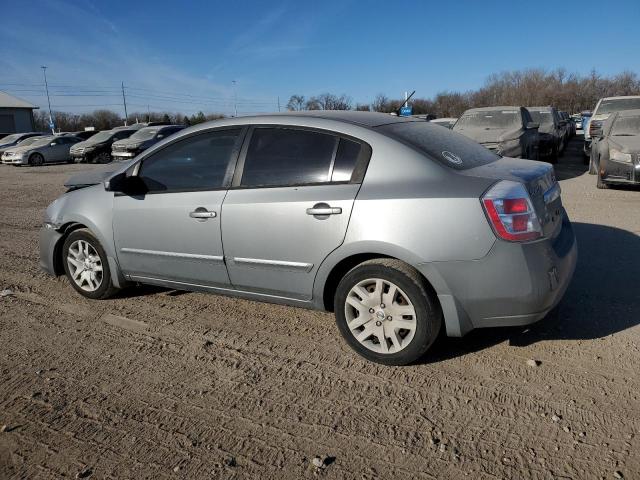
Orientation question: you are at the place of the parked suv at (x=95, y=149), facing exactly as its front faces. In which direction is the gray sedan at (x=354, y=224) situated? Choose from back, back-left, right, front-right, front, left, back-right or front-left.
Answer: front-left

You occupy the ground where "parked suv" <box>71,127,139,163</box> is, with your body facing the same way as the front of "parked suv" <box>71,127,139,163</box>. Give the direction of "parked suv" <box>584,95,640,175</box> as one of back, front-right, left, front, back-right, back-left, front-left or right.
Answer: left

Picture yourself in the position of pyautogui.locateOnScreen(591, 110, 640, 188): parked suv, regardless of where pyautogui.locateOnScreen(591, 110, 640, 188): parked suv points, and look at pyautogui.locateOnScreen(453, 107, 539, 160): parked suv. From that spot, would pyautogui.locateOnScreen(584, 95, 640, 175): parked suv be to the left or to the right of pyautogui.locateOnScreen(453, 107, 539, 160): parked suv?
right

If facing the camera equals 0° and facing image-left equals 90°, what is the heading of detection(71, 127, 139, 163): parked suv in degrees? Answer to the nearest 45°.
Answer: approximately 45°

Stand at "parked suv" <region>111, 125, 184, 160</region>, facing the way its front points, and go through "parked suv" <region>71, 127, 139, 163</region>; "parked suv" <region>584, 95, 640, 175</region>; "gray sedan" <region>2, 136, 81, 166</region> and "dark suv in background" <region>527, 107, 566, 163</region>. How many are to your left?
2

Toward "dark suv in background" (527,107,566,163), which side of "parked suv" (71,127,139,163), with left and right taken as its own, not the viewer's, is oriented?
left

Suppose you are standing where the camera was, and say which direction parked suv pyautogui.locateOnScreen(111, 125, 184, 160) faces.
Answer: facing the viewer and to the left of the viewer

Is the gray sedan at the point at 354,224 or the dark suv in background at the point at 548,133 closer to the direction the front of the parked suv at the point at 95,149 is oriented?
the gray sedan

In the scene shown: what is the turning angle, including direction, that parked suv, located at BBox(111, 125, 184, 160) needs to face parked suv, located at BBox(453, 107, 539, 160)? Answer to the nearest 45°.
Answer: approximately 90° to its left

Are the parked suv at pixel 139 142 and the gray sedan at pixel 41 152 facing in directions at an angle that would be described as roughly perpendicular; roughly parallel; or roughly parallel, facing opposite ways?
roughly parallel

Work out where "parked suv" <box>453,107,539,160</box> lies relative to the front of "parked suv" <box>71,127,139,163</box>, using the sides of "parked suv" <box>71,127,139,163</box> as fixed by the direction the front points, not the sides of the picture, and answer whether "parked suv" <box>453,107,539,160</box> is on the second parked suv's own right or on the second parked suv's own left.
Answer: on the second parked suv's own left

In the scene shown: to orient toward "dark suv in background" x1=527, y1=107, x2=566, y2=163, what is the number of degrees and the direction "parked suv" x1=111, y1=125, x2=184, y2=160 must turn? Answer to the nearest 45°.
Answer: approximately 90° to its left

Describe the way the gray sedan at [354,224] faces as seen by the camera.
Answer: facing away from the viewer and to the left of the viewer

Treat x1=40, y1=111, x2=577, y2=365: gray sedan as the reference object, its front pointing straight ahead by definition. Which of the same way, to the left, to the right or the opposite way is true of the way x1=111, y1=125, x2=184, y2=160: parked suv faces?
to the left
